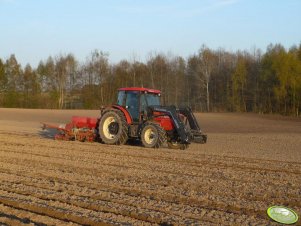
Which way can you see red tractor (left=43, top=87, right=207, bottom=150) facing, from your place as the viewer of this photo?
facing the viewer and to the right of the viewer
